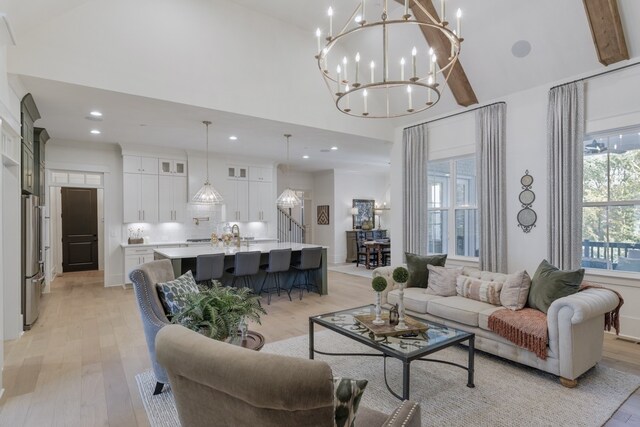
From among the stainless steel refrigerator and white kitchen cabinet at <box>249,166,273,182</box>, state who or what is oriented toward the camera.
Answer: the white kitchen cabinet

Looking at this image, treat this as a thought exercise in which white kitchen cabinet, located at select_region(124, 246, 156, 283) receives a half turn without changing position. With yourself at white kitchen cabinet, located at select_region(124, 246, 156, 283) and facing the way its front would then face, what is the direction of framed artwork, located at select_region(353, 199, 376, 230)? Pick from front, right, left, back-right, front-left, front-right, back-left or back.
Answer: right

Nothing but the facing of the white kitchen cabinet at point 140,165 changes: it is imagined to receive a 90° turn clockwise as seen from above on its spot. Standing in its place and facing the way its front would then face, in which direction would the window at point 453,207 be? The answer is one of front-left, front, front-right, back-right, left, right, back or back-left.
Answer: back-left

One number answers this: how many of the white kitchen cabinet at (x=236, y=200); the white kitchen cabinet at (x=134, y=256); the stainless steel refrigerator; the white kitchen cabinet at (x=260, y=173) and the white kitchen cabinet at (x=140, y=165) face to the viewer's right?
1

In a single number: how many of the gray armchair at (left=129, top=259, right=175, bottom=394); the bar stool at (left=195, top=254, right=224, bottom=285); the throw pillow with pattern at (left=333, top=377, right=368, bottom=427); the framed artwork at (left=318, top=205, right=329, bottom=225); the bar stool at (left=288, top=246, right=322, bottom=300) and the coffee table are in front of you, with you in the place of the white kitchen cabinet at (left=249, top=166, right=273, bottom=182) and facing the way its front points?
5

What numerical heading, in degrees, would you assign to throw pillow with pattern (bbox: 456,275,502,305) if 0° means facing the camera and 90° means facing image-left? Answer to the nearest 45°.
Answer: approximately 45°

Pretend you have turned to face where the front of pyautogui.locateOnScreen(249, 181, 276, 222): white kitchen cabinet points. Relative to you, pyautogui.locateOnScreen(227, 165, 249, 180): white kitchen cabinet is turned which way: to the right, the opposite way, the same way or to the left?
the same way

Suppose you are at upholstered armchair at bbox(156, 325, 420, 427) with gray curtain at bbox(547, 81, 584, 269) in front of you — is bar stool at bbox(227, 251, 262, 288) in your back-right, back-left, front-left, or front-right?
front-left

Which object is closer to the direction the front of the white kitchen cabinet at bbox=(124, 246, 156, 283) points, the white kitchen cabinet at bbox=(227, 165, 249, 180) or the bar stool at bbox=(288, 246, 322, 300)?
the bar stool

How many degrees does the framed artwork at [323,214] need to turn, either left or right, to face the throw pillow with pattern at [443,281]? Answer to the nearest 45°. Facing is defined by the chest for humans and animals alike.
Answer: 0° — it already faces it

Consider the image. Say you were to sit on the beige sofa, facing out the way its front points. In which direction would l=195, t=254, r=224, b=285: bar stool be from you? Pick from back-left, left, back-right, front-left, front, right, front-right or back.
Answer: front-right

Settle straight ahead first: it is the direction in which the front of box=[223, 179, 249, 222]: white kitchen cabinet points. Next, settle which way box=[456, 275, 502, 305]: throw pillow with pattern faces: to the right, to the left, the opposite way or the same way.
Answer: to the right

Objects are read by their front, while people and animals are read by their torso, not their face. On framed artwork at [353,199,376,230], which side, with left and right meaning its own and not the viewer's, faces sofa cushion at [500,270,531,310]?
front

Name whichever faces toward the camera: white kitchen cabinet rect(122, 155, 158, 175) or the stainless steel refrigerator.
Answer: the white kitchen cabinet

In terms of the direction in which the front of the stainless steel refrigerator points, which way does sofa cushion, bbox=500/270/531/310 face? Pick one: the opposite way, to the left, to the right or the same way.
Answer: the opposite way

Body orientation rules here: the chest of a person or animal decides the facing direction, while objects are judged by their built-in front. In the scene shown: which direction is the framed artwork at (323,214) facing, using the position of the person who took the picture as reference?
facing the viewer

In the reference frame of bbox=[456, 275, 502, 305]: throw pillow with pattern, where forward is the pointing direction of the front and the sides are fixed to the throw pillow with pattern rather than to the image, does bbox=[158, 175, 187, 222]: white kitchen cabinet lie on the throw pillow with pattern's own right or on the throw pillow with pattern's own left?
on the throw pillow with pattern's own right

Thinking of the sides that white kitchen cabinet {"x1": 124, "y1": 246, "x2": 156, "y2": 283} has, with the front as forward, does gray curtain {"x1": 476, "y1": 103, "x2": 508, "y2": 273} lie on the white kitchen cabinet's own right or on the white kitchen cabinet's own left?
on the white kitchen cabinet's own left

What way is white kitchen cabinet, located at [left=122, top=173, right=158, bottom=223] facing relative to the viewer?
toward the camera

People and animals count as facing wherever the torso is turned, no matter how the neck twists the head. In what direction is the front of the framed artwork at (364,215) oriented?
toward the camera

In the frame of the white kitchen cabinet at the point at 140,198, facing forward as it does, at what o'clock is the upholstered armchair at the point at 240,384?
The upholstered armchair is roughly at 12 o'clock from the white kitchen cabinet.

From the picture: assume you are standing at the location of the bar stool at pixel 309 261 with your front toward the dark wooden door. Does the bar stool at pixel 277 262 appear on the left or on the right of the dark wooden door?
left
